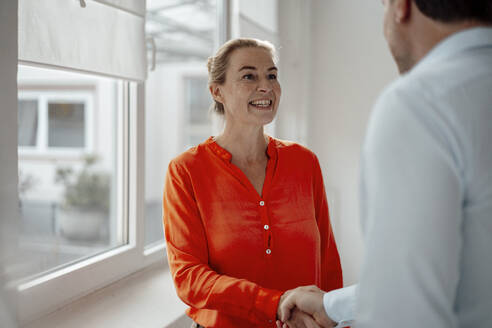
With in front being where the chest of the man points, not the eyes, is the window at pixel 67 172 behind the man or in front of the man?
in front

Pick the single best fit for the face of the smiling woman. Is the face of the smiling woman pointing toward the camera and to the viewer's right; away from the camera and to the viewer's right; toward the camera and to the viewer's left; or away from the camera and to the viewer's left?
toward the camera and to the viewer's right

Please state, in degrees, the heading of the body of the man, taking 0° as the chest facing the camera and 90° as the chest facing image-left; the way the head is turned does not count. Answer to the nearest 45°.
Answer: approximately 135°

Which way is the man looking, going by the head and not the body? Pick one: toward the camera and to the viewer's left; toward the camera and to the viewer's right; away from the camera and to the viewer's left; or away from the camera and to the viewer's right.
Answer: away from the camera and to the viewer's left

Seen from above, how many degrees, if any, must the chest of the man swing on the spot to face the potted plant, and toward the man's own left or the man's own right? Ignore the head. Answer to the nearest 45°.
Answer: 0° — they already face it

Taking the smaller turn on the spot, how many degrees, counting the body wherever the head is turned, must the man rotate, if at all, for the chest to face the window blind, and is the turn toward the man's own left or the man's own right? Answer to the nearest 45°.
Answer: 0° — they already face it

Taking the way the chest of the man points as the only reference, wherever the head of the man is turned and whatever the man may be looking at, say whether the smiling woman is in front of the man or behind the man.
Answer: in front
